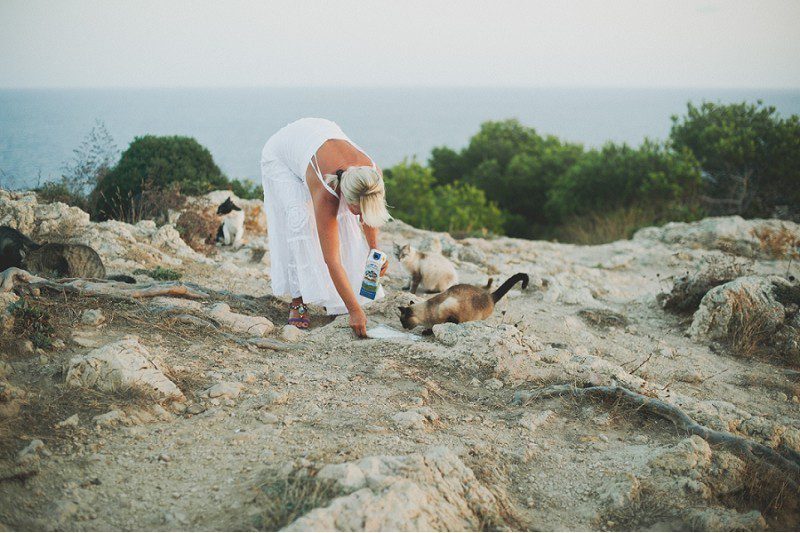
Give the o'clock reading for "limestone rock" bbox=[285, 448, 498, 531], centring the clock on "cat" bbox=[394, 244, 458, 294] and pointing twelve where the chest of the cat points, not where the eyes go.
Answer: The limestone rock is roughly at 9 o'clock from the cat.

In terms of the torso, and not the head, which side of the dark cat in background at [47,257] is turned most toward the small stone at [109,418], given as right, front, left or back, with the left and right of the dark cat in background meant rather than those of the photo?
left

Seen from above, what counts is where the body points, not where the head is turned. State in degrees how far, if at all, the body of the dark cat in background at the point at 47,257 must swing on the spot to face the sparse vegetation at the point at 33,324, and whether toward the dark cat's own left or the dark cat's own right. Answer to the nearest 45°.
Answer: approximately 90° to the dark cat's own left

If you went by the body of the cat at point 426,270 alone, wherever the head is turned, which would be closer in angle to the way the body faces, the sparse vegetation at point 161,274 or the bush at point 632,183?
the sparse vegetation

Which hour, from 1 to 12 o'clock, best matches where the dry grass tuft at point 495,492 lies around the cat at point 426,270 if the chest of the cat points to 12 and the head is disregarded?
The dry grass tuft is roughly at 9 o'clock from the cat.

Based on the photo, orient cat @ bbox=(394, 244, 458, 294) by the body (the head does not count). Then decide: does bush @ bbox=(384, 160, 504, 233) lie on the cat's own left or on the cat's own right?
on the cat's own right

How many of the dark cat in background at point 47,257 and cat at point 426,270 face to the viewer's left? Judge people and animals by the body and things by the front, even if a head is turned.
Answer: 2

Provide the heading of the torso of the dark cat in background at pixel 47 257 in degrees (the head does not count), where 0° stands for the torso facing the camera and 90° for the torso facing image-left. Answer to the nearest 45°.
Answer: approximately 90°

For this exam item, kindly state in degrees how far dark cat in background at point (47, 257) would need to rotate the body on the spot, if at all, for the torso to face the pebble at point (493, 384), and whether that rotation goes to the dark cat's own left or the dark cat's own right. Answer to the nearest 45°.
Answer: approximately 135° to the dark cat's own left

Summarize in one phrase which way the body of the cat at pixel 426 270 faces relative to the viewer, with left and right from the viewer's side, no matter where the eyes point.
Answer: facing to the left of the viewer

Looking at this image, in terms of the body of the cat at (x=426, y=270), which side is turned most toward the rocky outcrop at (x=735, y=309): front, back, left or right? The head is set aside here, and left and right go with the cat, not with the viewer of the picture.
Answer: back
